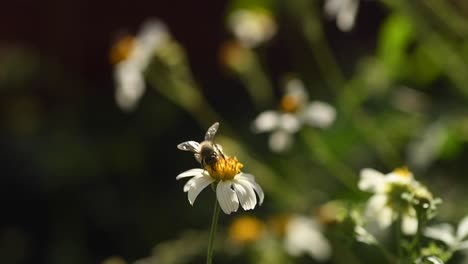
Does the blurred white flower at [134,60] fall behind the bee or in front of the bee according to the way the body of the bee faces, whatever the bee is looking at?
behind

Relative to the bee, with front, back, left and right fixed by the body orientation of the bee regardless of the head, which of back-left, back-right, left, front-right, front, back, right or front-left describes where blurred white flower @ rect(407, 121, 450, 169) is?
left
